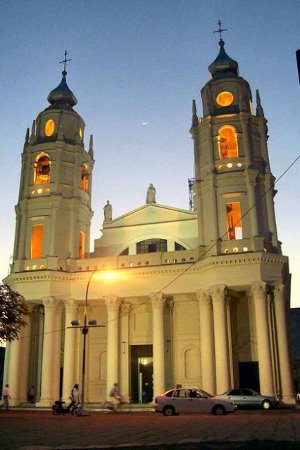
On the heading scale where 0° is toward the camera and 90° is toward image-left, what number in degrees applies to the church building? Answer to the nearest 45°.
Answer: approximately 0°

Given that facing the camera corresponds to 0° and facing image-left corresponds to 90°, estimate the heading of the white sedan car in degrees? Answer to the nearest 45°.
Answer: approximately 270°

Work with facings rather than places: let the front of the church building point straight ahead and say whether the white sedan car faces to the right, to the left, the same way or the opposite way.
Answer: to the left

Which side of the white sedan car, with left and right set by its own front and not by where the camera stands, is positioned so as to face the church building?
left

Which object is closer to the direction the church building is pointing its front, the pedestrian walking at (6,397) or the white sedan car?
the white sedan car

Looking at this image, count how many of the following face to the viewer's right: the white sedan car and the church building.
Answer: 1

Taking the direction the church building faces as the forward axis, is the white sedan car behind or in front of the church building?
in front

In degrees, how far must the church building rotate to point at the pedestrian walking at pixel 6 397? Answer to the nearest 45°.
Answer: approximately 90° to its right
